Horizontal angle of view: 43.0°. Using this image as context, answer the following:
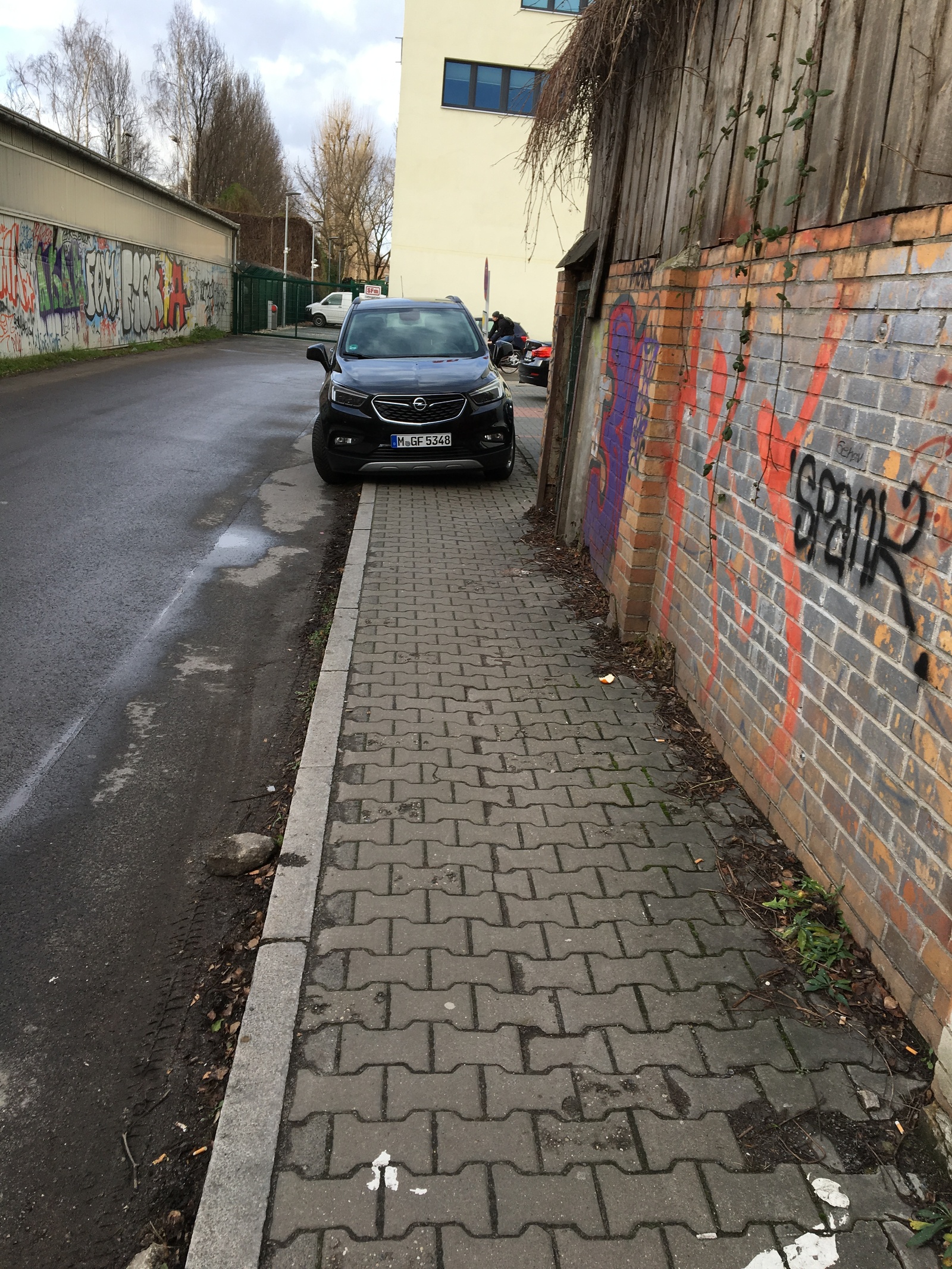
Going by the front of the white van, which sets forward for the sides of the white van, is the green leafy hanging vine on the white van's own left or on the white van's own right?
on the white van's own left

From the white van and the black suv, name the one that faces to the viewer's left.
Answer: the white van

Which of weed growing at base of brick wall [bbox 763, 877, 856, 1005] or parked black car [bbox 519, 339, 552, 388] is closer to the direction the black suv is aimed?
the weed growing at base of brick wall

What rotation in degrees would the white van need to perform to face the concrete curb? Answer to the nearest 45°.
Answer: approximately 90° to its left

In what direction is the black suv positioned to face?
toward the camera

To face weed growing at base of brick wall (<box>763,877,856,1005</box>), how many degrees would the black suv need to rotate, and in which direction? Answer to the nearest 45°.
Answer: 0° — it already faces it

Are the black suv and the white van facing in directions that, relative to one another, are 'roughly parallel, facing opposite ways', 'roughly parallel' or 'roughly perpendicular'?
roughly perpendicular

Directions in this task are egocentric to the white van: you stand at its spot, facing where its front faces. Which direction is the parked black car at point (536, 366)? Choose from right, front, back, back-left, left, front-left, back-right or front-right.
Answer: left

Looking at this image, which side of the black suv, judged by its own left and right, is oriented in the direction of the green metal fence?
back

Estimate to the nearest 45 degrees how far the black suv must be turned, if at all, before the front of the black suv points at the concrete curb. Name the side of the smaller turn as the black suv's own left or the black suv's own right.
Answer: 0° — it already faces it

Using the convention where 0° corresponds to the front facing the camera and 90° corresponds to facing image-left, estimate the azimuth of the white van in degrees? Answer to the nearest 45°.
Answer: approximately 90°

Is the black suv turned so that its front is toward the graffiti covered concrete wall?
no

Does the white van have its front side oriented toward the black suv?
no

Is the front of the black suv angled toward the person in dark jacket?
no
